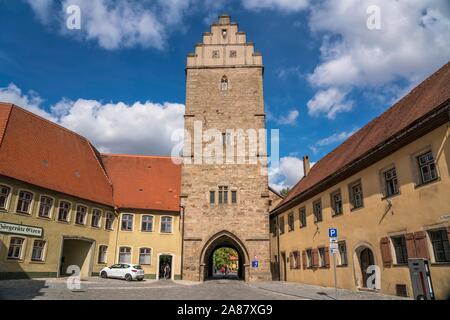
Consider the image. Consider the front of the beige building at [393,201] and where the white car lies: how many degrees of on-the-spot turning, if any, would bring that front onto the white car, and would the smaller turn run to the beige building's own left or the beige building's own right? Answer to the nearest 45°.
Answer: approximately 45° to the beige building's own right

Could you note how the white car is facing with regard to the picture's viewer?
facing away from the viewer and to the left of the viewer

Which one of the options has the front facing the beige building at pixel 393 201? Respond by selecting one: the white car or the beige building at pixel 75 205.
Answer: the beige building at pixel 75 205

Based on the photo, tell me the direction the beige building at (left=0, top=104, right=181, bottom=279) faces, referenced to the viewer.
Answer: facing the viewer and to the right of the viewer

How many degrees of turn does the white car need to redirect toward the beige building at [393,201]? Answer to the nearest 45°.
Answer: approximately 180°

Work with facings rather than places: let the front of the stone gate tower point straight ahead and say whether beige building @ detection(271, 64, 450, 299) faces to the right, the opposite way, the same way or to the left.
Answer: to the right

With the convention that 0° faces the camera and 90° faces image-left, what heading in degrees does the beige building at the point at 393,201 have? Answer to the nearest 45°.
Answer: approximately 45°

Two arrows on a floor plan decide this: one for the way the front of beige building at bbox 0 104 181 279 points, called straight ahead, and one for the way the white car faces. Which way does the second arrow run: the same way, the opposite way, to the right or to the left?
the opposite way

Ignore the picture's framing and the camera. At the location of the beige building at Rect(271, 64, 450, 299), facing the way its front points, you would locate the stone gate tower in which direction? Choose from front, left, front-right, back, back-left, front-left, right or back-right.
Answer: right

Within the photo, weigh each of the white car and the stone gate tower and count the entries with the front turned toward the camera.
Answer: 1
